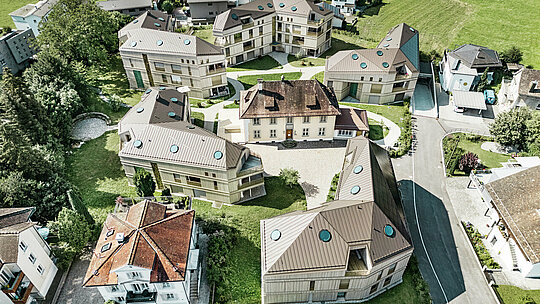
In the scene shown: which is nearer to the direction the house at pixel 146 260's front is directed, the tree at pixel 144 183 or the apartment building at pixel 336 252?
the apartment building

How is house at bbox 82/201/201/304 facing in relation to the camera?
toward the camera

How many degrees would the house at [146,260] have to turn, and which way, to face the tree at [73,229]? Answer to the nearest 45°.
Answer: approximately 135° to its right

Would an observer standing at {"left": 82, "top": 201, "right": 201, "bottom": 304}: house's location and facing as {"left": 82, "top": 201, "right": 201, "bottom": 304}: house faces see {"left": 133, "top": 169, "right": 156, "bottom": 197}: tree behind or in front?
behind

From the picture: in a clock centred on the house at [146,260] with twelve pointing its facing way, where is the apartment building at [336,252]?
The apartment building is roughly at 10 o'clock from the house.

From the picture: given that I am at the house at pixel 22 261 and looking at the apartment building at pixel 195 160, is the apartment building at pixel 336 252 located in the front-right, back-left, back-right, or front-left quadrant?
front-right

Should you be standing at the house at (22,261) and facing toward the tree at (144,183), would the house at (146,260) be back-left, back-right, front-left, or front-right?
front-right
